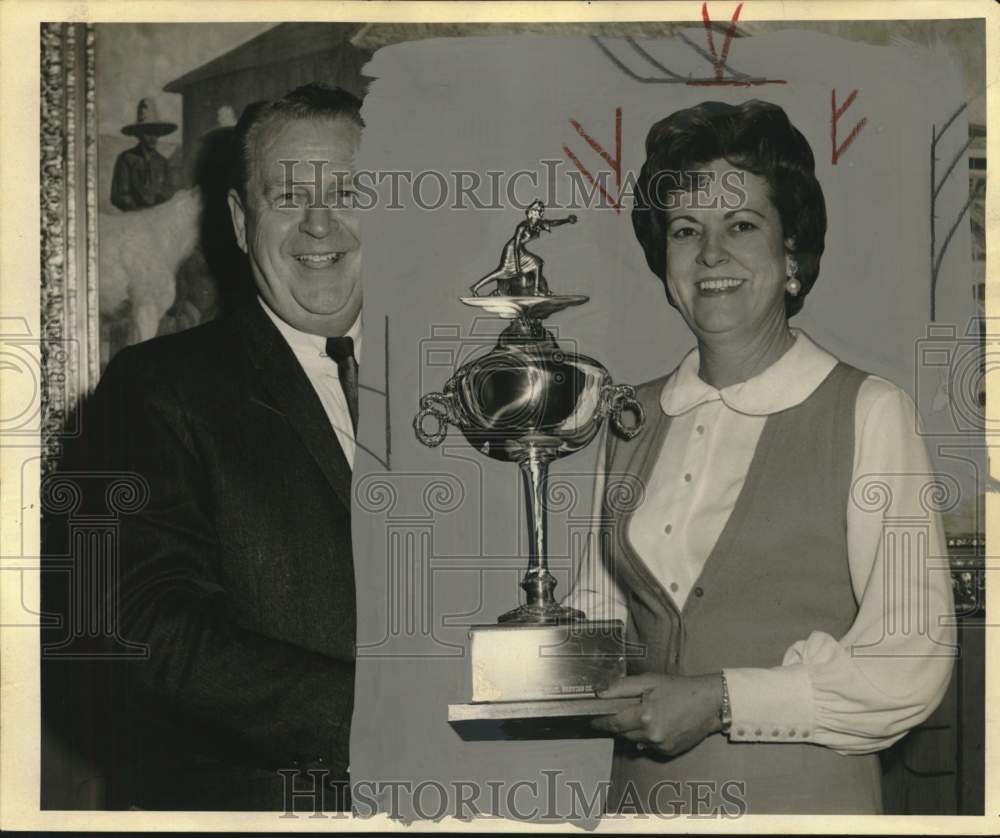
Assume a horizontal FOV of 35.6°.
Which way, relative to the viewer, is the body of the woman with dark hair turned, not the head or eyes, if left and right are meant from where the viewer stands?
facing the viewer and to the left of the viewer

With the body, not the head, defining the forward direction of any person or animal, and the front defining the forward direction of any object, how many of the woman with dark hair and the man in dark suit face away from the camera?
0

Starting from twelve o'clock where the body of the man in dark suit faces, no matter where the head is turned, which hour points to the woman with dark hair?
The woman with dark hair is roughly at 11 o'clock from the man in dark suit.

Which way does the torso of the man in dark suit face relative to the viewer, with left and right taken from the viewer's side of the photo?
facing the viewer and to the right of the viewer

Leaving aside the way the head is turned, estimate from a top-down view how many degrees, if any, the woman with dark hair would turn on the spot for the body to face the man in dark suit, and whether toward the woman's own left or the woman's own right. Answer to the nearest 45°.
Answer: approximately 45° to the woman's own right

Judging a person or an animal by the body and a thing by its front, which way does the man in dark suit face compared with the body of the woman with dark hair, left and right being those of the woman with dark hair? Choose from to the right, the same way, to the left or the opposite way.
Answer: to the left
